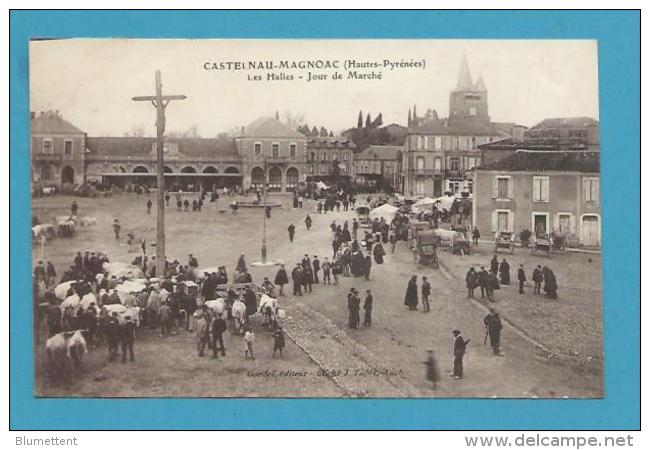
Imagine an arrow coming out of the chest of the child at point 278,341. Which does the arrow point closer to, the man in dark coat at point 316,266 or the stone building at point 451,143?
the man in dark coat

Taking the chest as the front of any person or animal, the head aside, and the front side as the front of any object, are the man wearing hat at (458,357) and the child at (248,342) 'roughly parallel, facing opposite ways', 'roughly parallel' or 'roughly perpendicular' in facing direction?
roughly perpendicular

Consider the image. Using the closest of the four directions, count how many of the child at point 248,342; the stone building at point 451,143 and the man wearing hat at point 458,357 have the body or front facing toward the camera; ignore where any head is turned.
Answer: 1

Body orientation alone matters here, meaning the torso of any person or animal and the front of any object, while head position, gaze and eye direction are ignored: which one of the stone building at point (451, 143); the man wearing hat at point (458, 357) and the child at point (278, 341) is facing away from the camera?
the child

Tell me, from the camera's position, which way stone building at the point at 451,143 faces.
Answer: facing the viewer

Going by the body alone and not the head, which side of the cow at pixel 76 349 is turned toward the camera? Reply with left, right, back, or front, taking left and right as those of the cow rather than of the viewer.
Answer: front

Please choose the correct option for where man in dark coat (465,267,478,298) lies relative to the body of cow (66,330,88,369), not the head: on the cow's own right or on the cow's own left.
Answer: on the cow's own left

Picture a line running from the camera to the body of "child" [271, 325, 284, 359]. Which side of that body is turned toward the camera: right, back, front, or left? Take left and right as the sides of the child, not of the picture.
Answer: back

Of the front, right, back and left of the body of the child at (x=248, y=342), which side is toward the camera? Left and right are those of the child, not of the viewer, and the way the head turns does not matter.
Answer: back
